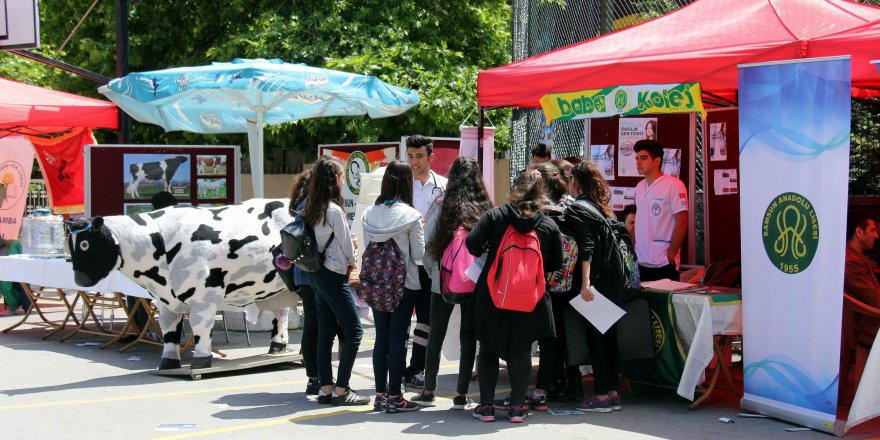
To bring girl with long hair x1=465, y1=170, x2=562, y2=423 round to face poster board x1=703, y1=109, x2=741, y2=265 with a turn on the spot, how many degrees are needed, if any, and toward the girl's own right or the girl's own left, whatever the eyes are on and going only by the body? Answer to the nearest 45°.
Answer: approximately 45° to the girl's own right

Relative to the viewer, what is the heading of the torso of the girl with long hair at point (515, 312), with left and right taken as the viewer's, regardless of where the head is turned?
facing away from the viewer

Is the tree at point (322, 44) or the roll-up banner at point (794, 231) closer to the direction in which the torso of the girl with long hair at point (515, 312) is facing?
the tree

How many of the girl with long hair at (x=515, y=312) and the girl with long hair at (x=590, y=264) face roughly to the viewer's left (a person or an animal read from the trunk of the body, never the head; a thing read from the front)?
1

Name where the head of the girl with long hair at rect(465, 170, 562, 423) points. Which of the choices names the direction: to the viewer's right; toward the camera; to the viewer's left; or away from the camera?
away from the camera

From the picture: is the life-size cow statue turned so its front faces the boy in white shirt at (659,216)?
no

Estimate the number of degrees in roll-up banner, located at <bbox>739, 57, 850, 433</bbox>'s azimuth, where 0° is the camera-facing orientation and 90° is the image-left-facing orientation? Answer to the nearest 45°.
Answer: approximately 45°

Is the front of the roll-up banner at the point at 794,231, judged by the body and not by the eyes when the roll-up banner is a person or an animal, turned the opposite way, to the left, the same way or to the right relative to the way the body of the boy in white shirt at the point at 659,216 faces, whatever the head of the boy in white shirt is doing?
the same way

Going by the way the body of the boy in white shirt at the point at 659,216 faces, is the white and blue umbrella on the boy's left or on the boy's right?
on the boy's right

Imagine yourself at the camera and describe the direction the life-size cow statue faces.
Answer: facing the viewer and to the left of the viewer

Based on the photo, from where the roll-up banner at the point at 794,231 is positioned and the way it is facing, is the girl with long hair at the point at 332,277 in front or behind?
in front

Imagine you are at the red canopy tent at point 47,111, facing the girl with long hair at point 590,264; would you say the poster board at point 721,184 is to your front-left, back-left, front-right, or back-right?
front-left

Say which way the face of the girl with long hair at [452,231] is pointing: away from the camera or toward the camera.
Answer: away from the camera

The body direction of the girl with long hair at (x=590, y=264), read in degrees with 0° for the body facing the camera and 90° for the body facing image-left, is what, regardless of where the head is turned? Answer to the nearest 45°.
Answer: approximately 90°
